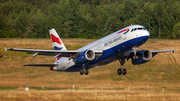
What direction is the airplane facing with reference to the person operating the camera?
facing the viewer and to the right of the viewer
